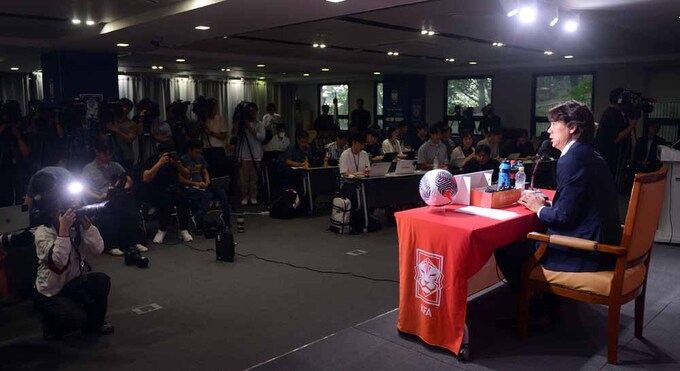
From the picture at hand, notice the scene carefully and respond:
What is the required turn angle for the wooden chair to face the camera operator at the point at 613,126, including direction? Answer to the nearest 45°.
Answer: approximately 45° to its right

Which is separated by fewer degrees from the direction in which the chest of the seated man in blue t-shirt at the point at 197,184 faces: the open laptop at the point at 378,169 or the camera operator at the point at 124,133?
the open laptop

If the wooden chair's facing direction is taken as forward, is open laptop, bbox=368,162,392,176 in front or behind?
in front

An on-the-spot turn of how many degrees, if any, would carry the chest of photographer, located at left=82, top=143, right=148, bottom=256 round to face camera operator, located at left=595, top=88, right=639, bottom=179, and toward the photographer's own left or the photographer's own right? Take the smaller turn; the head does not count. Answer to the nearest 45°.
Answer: approximately 45° to the photographer's own left

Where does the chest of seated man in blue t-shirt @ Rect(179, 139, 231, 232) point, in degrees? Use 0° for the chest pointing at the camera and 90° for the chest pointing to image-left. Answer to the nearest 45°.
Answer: approximately 315°

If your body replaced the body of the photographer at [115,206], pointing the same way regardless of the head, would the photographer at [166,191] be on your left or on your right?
on your left

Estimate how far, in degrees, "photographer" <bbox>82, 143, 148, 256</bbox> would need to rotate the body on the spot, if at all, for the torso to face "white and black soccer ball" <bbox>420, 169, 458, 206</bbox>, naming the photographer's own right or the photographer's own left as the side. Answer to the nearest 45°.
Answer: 0° — they already face it

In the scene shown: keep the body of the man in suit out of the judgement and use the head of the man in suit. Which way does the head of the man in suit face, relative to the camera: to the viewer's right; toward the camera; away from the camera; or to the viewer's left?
to the viewer's left

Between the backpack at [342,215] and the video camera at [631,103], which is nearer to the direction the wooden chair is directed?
the backpack

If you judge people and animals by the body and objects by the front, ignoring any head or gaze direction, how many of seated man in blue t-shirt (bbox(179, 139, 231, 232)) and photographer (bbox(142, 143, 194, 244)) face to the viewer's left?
0

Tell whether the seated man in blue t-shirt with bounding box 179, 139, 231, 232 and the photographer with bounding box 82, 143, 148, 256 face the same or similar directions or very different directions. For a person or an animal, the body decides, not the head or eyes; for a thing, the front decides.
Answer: same or similar directions

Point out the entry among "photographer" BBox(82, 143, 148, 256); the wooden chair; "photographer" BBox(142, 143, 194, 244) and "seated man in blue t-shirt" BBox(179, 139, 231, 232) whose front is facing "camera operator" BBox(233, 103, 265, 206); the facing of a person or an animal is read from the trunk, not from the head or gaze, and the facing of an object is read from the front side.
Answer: the wooden chair

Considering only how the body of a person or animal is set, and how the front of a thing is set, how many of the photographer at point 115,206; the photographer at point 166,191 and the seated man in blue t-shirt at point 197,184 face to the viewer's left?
0

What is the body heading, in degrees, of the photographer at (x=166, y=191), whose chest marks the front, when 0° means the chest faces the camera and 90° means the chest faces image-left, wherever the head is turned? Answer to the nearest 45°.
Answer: approximately 315°

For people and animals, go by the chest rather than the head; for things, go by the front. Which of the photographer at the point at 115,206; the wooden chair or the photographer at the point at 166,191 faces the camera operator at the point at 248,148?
the wooden chair

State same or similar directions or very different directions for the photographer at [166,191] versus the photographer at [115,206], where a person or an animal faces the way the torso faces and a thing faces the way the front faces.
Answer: same or similar directions
